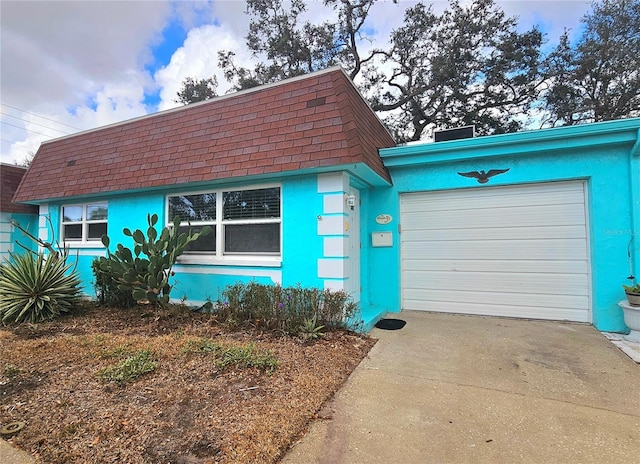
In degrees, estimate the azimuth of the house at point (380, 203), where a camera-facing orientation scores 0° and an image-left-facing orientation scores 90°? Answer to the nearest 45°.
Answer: approximately 45°

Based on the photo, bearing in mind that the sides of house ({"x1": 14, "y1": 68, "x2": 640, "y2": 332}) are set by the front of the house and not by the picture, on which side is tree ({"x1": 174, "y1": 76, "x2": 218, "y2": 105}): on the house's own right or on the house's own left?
on the house's own right

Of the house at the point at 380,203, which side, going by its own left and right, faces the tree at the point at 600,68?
back

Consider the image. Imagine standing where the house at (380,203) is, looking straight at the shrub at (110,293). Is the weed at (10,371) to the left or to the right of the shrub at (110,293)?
left

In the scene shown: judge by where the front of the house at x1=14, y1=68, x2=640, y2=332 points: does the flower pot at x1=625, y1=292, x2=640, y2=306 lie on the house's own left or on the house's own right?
on the house's own left

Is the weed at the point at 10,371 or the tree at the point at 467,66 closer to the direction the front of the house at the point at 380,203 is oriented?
the weed

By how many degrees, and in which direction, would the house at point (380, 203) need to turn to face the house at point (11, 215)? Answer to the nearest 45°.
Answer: approximately 45° to its right

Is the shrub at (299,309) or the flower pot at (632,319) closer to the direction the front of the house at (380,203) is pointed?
the shrub

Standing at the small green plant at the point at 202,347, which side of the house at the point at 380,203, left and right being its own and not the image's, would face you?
front

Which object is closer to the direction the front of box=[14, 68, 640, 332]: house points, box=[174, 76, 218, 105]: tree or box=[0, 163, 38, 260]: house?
the house

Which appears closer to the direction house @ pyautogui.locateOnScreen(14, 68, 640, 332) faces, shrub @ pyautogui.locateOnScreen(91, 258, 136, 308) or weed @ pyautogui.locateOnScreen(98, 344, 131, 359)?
the weed

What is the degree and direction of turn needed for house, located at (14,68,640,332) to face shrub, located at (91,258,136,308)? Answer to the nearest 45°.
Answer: approximately 45° to its right
